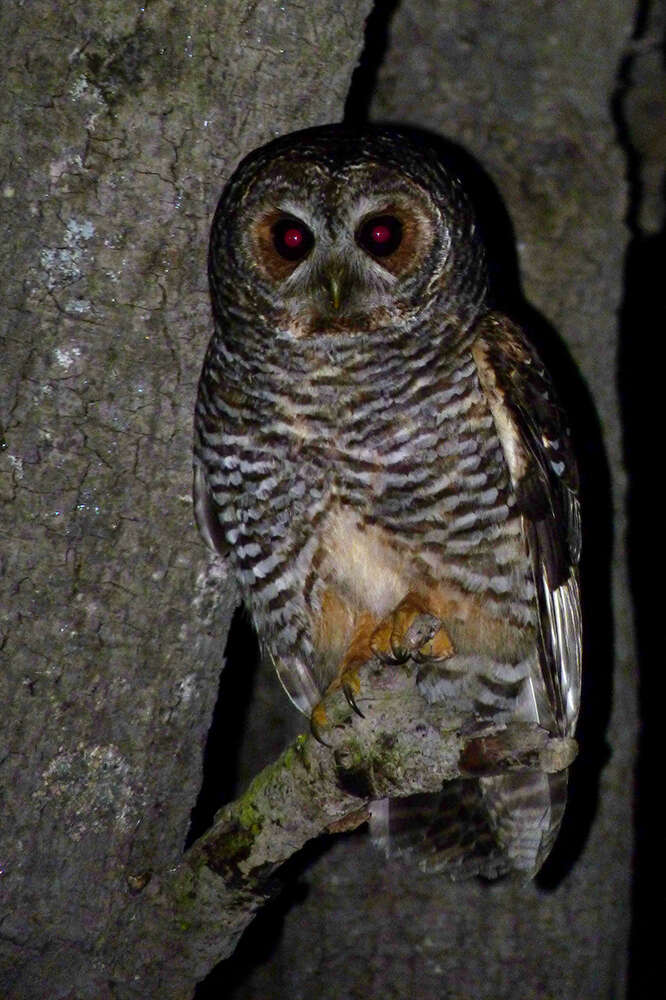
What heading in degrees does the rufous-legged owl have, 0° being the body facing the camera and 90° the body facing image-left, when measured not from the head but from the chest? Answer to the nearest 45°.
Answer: approximately 0°
